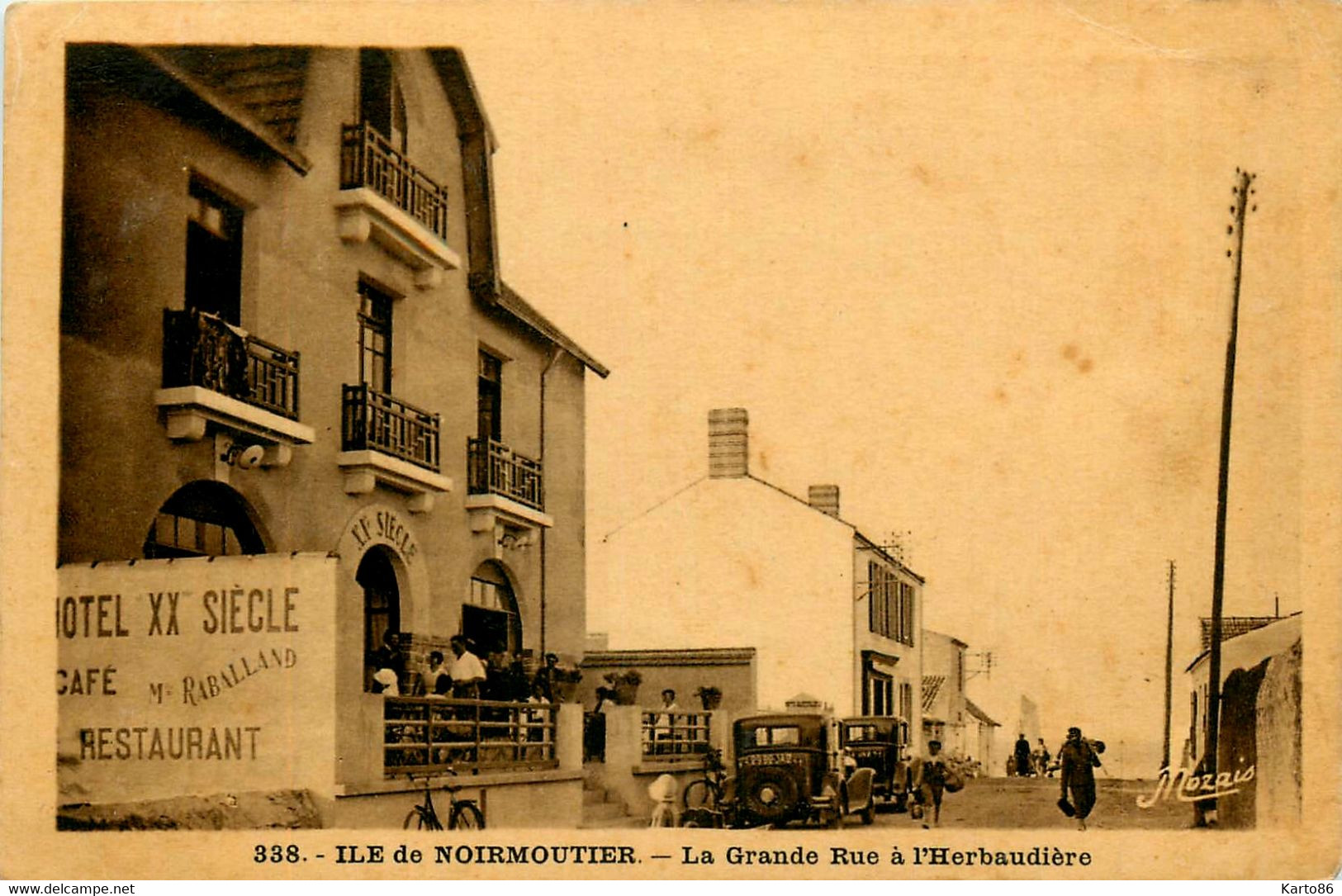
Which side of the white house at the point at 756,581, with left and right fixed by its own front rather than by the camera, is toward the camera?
right

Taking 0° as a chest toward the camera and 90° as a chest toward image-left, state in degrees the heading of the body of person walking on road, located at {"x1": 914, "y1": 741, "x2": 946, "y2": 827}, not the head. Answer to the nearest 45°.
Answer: approximately 0°
